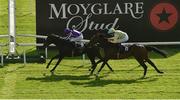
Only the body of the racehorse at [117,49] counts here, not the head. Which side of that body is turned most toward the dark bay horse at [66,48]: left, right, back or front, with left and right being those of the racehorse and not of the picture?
front

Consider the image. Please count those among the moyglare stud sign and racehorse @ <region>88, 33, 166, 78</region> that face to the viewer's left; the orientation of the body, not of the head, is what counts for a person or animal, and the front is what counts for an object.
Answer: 1

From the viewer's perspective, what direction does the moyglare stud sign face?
toward the camera

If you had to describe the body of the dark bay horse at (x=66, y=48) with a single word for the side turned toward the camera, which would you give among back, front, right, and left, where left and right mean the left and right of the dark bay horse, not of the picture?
left

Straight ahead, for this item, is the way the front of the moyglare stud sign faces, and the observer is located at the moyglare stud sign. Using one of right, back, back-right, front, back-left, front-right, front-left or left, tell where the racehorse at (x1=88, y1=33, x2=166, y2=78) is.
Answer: front

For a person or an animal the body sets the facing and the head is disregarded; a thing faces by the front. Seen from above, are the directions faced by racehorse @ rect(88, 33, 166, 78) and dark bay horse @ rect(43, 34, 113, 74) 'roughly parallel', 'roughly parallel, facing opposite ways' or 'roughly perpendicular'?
roughly parallel

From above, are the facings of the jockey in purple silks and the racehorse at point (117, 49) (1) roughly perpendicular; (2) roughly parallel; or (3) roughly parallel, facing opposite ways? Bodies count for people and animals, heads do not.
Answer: roughly parallel

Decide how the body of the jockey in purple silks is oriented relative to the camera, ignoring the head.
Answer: to the viewer's left

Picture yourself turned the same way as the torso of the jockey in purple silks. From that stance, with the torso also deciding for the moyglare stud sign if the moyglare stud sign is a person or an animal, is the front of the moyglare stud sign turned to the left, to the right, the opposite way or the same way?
to the left

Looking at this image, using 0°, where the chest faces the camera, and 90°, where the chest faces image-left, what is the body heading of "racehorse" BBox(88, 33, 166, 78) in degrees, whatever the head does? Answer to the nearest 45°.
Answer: approximately 90°
